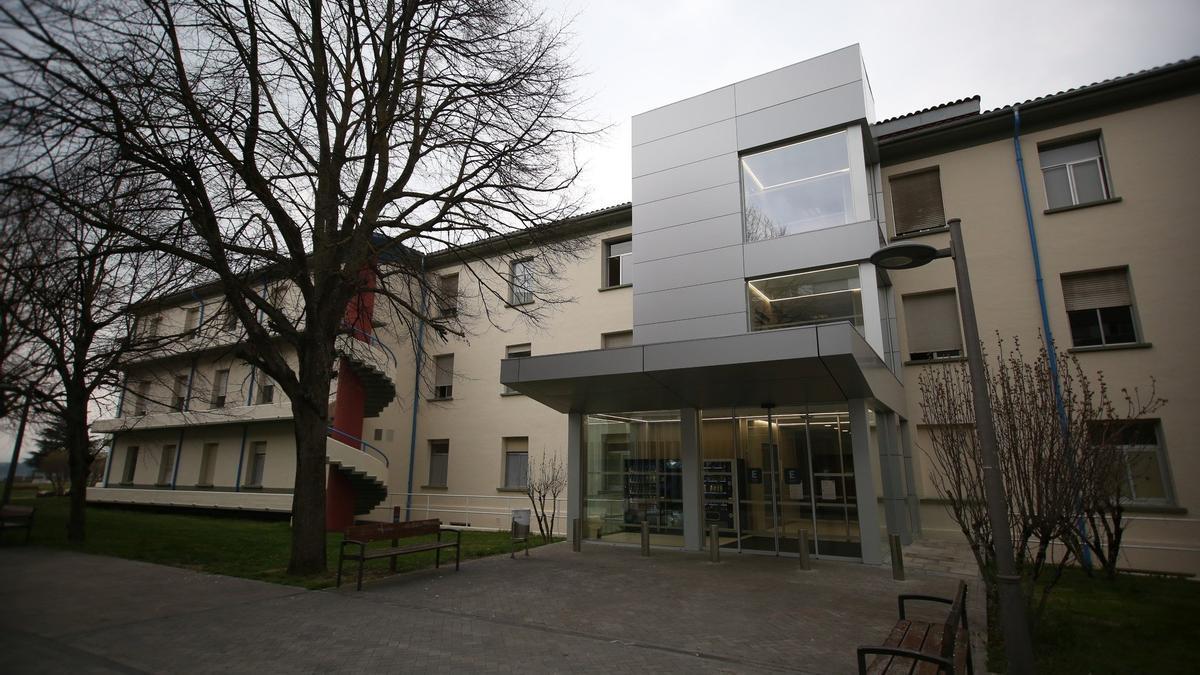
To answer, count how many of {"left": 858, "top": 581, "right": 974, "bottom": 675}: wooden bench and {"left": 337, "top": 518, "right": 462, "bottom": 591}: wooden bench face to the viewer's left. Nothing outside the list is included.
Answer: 1

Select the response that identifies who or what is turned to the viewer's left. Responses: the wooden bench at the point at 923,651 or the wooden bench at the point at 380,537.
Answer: the wooden bench at the point at 923,651

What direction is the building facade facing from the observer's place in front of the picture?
facing the viewer and to the left of the viewer

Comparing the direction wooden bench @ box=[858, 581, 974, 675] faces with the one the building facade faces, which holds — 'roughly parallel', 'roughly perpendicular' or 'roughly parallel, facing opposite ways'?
roughly perpendicular

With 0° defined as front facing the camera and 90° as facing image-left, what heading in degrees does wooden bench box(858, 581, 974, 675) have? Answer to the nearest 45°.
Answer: approximately 90°

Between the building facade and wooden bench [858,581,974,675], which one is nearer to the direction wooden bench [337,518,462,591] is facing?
the wooden bench

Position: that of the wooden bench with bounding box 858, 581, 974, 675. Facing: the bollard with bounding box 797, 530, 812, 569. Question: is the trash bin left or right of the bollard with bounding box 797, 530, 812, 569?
left

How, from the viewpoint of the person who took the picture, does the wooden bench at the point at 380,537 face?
facing the viewer and to the right of the viewer

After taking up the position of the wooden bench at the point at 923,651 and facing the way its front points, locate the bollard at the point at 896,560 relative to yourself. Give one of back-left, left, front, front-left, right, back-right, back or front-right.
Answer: right

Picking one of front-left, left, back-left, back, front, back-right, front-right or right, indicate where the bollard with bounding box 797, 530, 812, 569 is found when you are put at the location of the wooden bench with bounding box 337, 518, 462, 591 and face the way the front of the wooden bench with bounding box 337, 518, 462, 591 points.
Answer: front-left

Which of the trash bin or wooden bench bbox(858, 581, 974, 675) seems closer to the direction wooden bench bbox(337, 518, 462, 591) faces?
the wooden bench

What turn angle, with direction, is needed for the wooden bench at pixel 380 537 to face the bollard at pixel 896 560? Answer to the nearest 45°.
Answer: approximately 45° to its left

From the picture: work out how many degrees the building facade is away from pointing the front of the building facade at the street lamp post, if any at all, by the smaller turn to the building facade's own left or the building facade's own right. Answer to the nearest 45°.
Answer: approximately 45° to the building facade's own left
